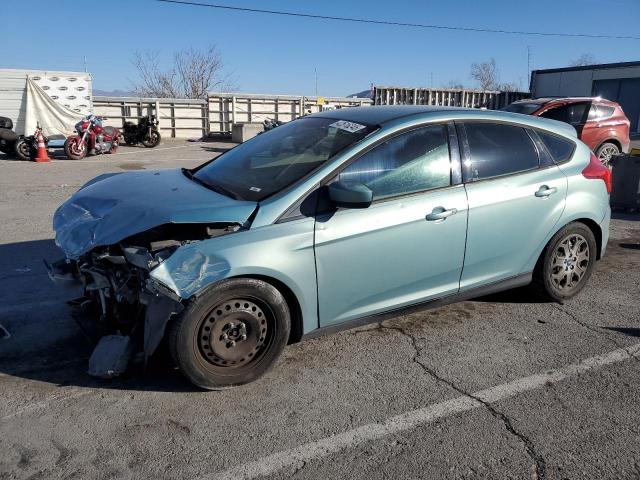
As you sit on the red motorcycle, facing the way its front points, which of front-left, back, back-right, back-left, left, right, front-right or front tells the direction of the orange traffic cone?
front

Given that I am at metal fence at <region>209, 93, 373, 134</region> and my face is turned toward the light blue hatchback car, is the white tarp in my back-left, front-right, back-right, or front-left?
front-right

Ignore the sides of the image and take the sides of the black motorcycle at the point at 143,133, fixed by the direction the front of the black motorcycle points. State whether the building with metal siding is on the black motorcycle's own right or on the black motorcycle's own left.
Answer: on the black motorcycle's own left

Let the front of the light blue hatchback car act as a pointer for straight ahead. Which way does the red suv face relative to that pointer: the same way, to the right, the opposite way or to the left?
the same way

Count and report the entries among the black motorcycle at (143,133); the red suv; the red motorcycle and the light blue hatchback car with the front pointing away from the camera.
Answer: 0

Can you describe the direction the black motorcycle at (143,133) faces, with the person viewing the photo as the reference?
facing the viewer and to the right of the viewer

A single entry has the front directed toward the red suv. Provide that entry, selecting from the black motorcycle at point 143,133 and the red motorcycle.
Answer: the black motorcycle

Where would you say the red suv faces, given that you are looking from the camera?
facing the viewer and to the left of the viewer

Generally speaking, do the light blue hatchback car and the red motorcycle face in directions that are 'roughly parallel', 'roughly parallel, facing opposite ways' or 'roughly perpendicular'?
roughly parallel

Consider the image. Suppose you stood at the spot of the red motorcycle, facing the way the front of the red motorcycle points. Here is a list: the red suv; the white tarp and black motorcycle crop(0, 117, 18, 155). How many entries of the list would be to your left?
1

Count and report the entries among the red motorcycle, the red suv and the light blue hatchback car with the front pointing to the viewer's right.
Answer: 0

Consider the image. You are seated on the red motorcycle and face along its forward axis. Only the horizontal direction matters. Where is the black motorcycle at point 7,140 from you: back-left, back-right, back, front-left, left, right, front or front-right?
front-right

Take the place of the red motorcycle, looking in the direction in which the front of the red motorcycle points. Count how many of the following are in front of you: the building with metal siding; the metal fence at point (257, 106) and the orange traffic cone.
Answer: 1
